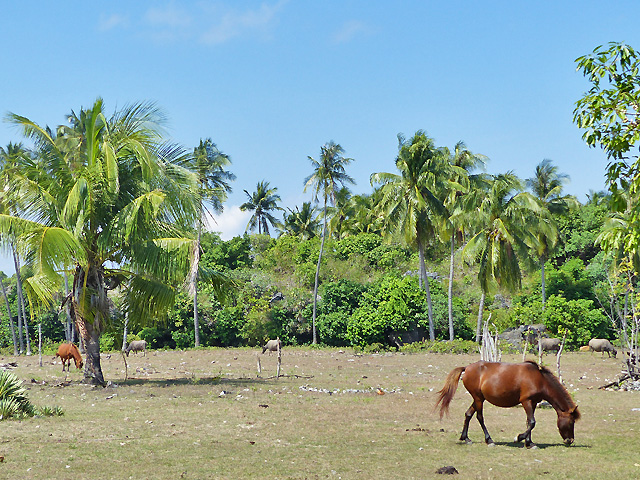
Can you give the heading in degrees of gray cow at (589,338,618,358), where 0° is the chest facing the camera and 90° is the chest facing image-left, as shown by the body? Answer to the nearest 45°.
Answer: approximately 270°

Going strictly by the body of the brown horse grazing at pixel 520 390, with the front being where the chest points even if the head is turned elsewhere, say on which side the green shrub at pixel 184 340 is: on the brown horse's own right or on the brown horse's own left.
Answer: on the brown horse's own left

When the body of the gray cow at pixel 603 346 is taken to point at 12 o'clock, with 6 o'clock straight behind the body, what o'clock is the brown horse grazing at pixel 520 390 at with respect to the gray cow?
The brown horse grazing is roughly at 3 o'clock from the gray cow.

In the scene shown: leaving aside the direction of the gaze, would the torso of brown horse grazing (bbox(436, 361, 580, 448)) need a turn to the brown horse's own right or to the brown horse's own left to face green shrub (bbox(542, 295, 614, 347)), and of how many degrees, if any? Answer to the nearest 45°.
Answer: approximately 90° to the brown horse's own left

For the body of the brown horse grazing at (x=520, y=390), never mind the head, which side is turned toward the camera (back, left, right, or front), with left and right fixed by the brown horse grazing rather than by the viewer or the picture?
right

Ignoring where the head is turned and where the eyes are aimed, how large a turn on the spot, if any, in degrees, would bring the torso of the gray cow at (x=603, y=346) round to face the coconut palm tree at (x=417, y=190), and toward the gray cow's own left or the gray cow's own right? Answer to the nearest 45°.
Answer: approximately 135° to the gray cow's own left

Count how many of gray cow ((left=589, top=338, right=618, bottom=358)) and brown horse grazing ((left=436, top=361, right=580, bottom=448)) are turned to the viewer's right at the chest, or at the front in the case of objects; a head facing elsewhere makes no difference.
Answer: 2

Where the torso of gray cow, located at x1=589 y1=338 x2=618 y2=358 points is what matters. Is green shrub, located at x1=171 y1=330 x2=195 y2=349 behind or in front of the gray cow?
behind

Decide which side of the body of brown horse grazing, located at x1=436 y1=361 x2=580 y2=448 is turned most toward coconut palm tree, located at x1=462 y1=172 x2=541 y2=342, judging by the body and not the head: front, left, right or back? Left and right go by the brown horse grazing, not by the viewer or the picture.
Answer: left
